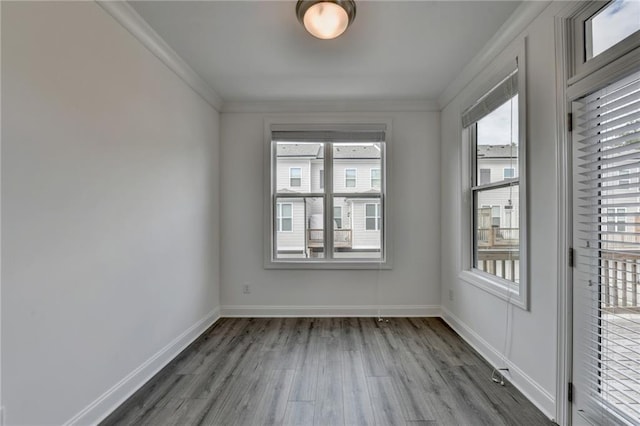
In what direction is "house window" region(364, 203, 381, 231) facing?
toward the camera

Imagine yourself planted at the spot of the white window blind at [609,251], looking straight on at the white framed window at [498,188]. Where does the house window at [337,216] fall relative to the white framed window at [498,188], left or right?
left

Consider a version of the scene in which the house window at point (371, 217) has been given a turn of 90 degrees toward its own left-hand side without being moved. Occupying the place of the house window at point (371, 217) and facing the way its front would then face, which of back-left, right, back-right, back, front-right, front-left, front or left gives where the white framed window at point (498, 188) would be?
front-right

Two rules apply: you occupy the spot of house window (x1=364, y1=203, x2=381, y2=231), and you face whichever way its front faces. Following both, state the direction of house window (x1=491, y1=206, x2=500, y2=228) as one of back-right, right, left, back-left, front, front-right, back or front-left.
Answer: front-left

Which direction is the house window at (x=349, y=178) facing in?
toward the camera

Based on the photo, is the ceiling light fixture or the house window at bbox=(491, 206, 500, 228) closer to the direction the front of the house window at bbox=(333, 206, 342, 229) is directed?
the ceiling light fixture

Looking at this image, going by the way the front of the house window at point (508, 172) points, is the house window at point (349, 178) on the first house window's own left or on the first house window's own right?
on the first house window's own right
